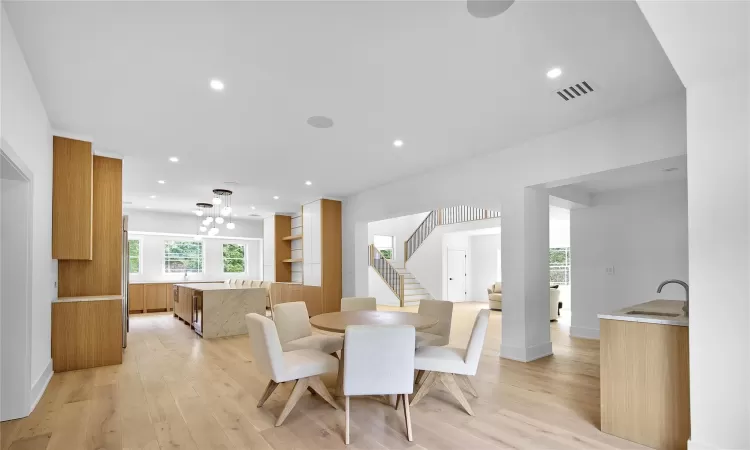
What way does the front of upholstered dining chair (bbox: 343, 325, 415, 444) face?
away from the camera

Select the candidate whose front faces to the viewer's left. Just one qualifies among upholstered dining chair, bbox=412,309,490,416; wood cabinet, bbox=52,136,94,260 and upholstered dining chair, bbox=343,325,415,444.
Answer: upholstered dining chair, bbox=412,309,490,416

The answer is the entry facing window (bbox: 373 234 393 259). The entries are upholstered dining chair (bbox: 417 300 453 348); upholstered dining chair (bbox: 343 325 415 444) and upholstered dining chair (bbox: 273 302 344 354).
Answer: upholstered dining chair (bbox: 343 325 415 444)

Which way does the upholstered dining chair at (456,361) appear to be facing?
to the viewer's left

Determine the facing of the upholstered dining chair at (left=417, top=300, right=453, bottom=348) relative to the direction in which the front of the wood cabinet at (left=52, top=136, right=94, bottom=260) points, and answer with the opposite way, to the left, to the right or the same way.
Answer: the opposite way

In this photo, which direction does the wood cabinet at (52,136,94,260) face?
to the viewer's right

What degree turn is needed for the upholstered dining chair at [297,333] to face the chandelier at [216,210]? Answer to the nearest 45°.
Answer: approximately 135° to its left

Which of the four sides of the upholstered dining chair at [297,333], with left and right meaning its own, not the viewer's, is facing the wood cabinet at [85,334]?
back

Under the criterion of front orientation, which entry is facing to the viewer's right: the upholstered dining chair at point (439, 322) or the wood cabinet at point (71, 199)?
the wood cabinet
